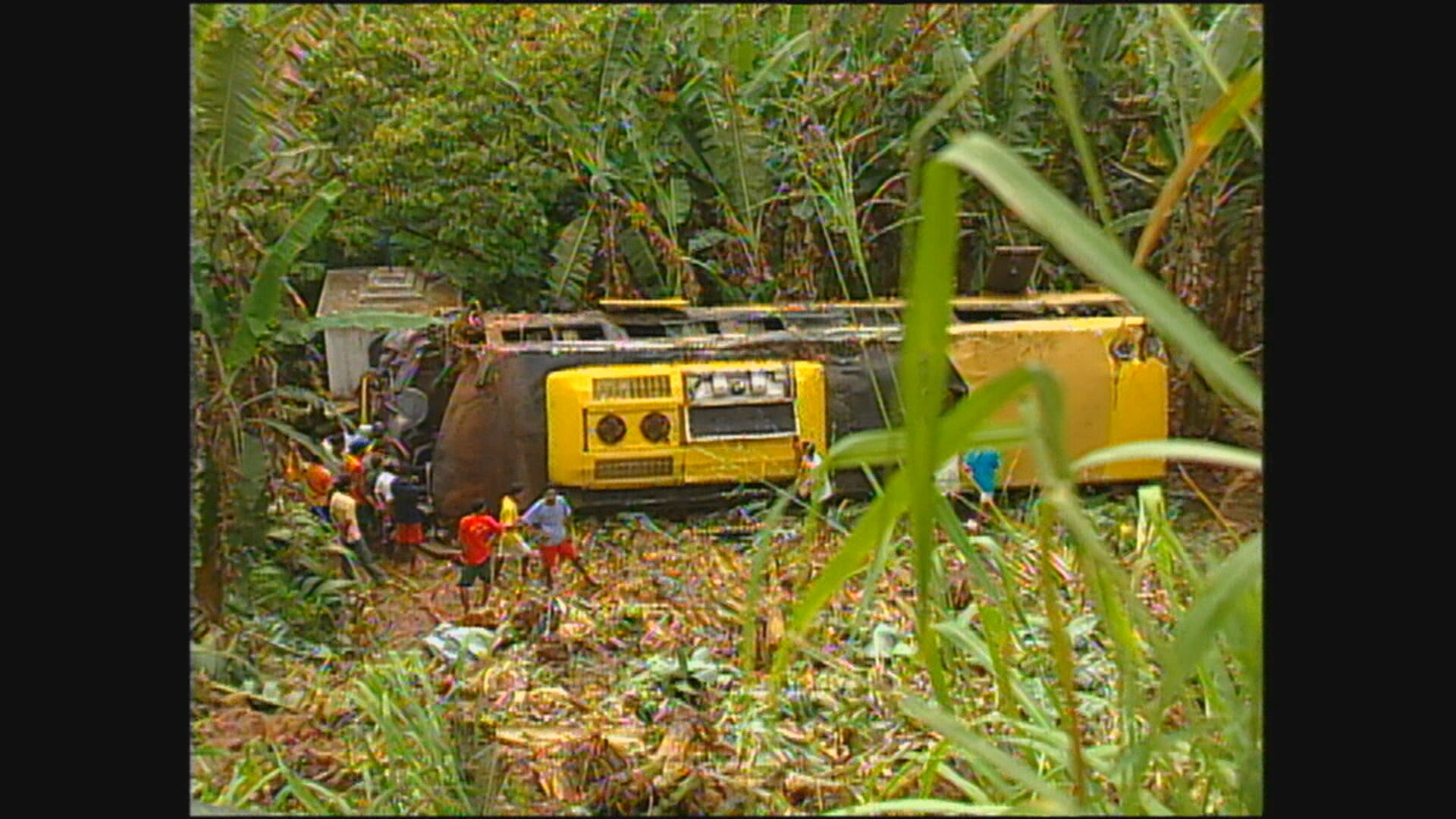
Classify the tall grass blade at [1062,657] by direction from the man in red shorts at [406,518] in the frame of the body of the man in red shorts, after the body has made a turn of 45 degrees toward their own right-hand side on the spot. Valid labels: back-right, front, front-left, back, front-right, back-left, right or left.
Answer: back-right

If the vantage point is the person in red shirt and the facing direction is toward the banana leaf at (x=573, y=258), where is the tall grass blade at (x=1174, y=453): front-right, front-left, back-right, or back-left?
back-right

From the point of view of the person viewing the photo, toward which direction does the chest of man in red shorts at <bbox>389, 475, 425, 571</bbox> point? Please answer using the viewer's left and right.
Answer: facing away from the viewer

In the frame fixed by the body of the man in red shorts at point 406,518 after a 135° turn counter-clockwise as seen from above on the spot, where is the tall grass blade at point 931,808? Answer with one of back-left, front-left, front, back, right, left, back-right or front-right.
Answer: front-left

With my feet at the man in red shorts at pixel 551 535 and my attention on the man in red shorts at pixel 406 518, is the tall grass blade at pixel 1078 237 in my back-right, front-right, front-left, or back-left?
back-left

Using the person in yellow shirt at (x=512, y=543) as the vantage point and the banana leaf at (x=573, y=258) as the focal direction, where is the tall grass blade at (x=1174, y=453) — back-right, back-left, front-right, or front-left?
back-right
